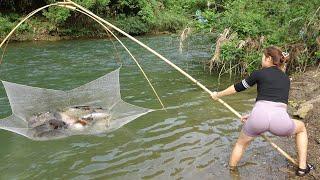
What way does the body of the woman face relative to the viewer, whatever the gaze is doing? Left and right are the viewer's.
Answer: facing away from the viewer and to the left of the viewer

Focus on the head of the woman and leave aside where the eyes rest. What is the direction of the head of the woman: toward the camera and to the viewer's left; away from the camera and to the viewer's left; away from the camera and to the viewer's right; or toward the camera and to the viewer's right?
away from the camera and to the viewer's left

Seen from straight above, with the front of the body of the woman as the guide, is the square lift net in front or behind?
in front
